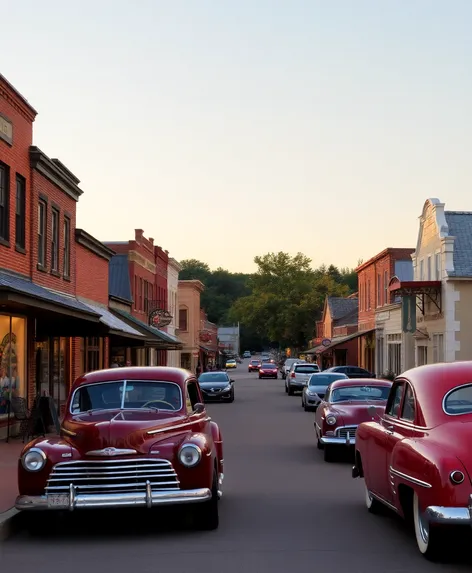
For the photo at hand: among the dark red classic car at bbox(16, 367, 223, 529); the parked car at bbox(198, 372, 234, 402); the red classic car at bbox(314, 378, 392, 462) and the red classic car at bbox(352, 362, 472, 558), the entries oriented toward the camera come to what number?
3

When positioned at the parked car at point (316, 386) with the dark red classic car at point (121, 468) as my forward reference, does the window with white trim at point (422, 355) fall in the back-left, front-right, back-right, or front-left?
back-left

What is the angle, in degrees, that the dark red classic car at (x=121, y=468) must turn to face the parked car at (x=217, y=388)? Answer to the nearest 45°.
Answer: approximately 180°

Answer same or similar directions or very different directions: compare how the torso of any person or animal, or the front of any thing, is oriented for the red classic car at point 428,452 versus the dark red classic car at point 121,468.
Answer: very different directions

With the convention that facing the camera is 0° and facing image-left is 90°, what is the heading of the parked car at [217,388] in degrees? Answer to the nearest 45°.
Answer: approximately 0°

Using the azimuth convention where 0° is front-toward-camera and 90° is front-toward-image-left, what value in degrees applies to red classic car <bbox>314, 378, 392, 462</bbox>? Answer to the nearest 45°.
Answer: approximately 0°

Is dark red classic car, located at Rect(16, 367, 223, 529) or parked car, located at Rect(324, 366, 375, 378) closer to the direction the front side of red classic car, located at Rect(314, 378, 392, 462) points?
the dark red classic car

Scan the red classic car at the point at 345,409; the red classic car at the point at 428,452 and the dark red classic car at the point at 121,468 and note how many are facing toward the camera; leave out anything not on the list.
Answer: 2

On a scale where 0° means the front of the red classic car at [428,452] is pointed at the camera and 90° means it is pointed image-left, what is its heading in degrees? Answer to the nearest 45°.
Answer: approximately 135°
